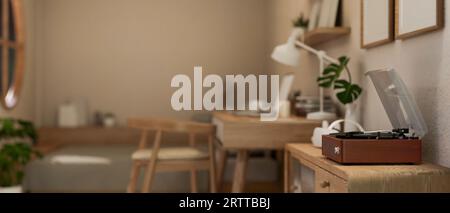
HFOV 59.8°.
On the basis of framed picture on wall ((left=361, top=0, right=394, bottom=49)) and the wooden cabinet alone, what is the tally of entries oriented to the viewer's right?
0

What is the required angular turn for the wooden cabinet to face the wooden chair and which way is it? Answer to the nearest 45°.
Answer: approximately 90° to its right

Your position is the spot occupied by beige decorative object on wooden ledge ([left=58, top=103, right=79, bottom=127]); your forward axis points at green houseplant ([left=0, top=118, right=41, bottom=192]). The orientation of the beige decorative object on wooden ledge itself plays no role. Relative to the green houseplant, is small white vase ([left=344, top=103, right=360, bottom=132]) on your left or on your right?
left

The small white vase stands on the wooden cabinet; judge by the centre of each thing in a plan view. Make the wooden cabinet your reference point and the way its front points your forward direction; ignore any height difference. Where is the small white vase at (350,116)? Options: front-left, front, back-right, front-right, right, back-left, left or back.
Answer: back-right

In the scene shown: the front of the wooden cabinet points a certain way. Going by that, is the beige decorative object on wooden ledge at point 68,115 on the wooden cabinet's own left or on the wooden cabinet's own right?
on the wooden cabinet's own right

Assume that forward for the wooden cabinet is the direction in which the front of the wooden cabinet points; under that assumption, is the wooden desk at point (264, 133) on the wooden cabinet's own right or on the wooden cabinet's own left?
on the wooden cabinet's own right

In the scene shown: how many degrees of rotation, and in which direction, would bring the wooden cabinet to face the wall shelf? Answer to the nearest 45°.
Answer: approximately 135° to its right

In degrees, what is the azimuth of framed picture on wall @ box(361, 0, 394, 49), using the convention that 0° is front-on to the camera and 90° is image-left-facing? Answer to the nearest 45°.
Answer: approximately 45°
